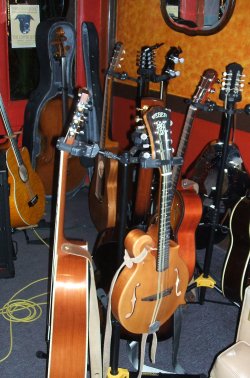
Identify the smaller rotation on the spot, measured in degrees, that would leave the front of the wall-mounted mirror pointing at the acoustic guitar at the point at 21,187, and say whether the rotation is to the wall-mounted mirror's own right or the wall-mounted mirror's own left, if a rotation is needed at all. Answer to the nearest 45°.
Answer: approximately 45° to the wall-mounted mirror's own right

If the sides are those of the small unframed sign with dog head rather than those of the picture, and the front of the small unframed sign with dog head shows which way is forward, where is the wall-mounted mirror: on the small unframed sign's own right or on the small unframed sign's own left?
on the small unframed sign's own left

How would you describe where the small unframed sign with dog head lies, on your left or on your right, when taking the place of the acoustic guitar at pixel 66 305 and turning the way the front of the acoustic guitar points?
on your right

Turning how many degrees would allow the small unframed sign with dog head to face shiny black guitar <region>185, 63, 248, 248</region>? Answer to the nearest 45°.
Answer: approximately 45° to its left

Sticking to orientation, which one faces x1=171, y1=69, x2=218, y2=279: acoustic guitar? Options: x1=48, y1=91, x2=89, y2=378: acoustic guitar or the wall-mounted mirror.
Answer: the wall-mounted mirror

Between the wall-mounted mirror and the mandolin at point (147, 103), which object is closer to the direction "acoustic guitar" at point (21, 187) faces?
the mandolin

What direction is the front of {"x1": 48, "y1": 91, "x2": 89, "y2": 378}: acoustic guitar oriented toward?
to the viewer's left

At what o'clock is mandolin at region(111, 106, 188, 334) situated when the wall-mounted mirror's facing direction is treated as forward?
The mandolin is roughly at 12 o'clock from the wall-mounted mirror.

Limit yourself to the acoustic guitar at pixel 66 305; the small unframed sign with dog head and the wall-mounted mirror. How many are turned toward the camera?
2
